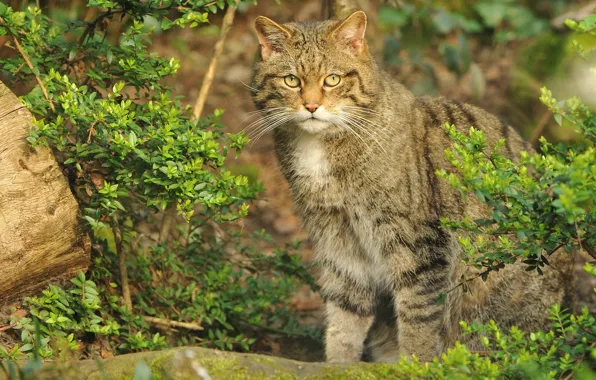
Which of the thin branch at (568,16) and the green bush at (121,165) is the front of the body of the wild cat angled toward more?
the green bush

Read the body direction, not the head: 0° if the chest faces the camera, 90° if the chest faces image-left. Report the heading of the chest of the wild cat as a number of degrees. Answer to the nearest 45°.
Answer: approximately 45°

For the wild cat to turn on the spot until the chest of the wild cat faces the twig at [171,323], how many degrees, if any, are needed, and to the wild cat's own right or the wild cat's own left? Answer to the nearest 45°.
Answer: approximately 45° to the wild cat's own right

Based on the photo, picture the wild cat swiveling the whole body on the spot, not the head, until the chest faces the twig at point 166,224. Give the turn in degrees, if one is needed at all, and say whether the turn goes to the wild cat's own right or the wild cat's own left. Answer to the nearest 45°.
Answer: approximately 45° to the wild cat's own right

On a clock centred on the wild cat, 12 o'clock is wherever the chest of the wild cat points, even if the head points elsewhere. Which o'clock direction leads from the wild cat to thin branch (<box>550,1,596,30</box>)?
The thin branch is roughly at 5 o'clock from the wild cat.

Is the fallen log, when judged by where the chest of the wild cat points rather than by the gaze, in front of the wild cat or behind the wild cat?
in front

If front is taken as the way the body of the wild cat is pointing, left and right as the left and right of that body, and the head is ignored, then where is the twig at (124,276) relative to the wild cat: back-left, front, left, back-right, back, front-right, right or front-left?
front-right
